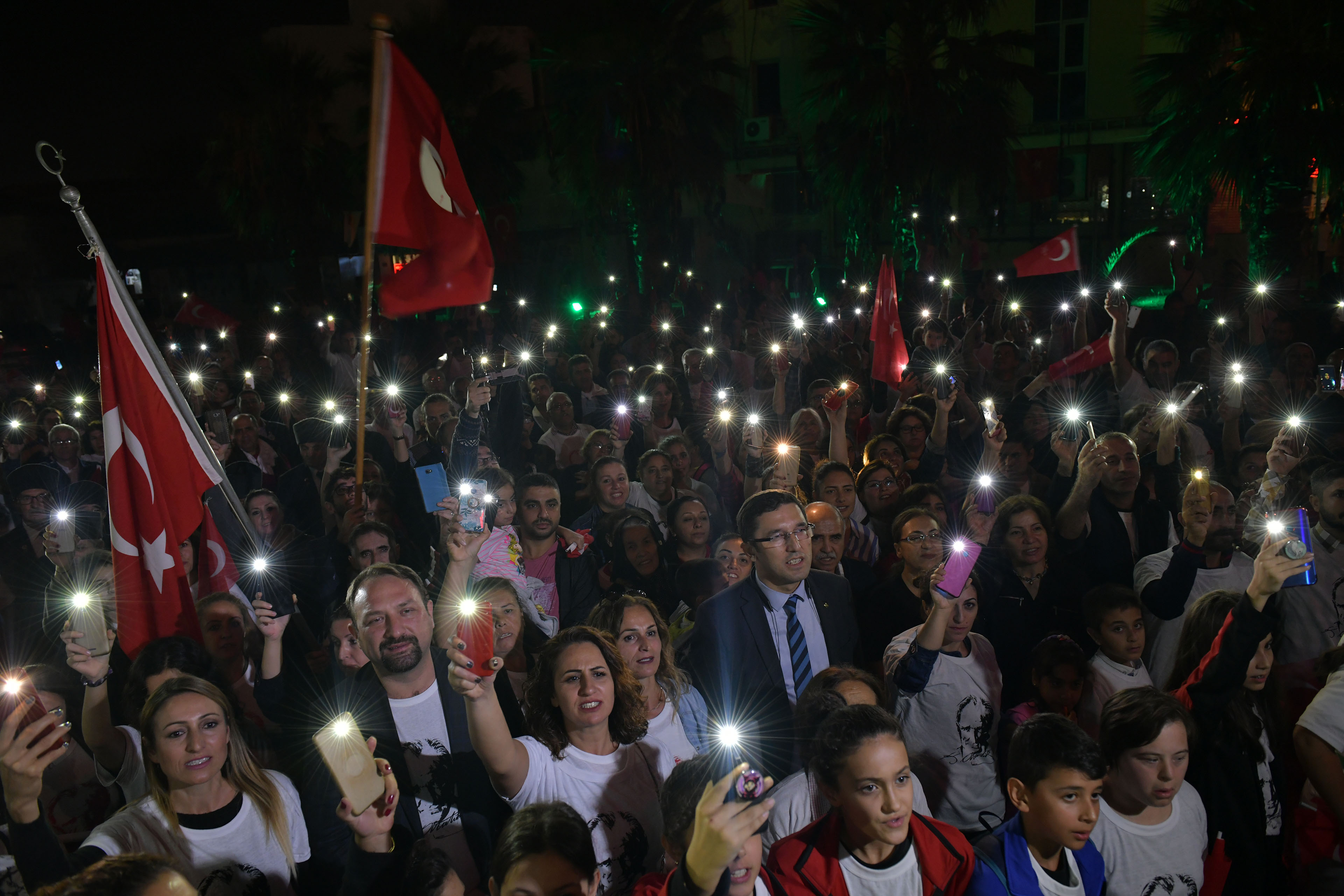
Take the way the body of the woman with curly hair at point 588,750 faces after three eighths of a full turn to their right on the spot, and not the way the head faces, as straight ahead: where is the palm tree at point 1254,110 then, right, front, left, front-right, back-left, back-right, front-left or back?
right

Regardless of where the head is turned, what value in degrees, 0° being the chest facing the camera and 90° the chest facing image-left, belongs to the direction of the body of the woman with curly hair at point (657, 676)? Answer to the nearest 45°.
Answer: approximately 0°

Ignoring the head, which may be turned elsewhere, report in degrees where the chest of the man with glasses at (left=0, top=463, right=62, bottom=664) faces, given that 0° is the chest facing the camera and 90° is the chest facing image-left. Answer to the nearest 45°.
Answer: approximately 315°

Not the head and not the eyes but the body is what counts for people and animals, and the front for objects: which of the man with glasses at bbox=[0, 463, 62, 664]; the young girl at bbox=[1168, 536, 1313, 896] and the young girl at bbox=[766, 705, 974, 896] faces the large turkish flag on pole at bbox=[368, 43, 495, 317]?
the man with glasses

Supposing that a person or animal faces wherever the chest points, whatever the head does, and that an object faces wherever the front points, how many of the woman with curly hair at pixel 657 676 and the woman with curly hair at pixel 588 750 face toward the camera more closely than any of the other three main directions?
2

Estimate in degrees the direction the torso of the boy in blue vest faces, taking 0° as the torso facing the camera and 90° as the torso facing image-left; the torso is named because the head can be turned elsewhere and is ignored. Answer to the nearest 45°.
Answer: approximately 315°

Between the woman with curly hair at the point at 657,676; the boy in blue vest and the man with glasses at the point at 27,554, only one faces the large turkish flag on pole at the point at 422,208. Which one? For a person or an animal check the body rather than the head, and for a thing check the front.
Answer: the man with glasses

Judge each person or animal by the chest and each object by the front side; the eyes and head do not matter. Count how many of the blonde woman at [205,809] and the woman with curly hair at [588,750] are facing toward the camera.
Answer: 2

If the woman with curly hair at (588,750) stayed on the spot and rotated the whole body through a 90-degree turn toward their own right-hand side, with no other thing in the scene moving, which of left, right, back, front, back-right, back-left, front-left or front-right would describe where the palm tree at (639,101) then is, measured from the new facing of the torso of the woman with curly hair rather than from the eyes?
right
